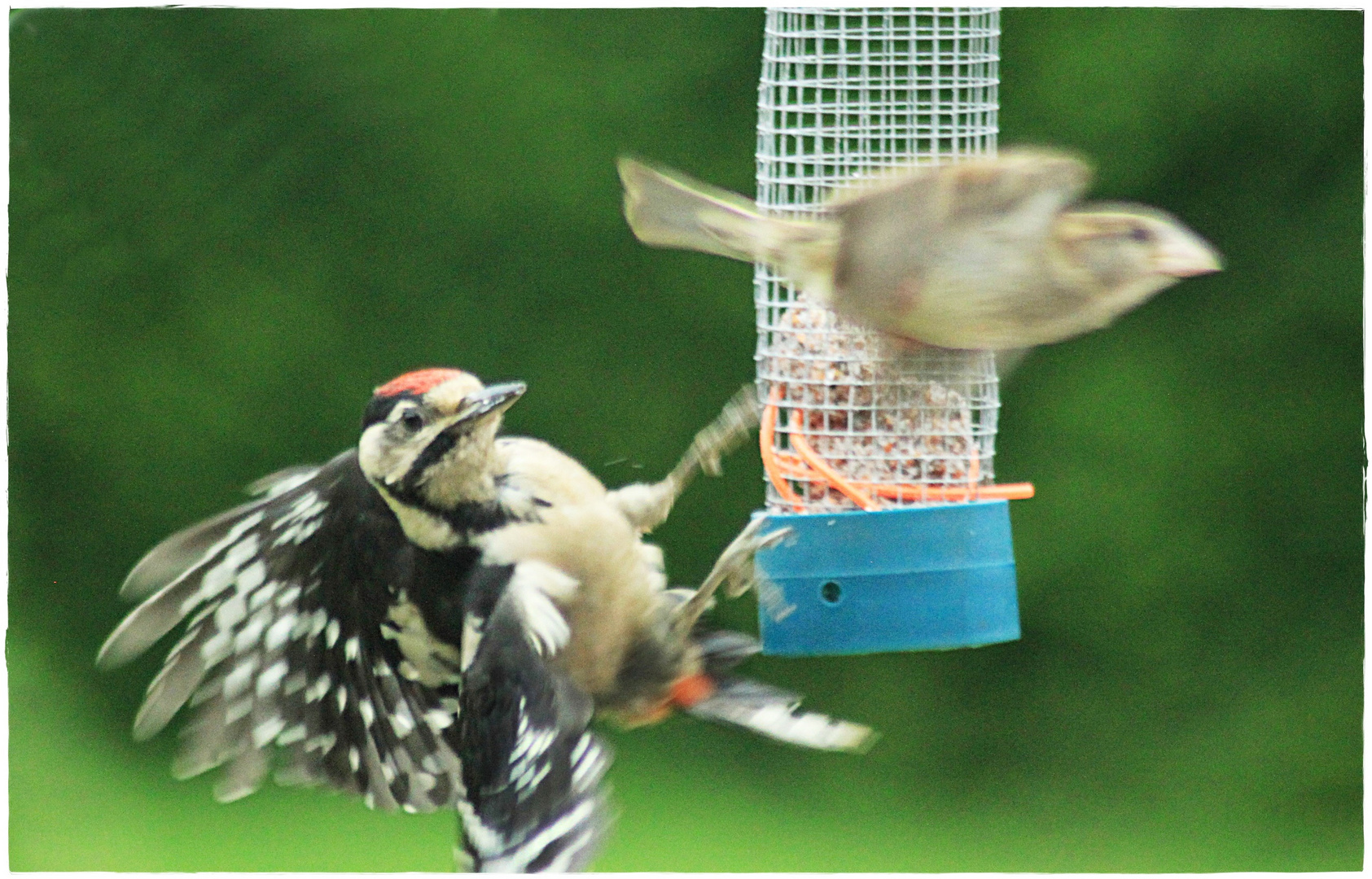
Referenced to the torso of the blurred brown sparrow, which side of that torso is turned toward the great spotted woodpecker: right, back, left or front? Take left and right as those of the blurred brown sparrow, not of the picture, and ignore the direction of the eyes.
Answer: back

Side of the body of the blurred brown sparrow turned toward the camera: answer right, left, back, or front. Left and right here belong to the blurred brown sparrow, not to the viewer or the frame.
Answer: right
